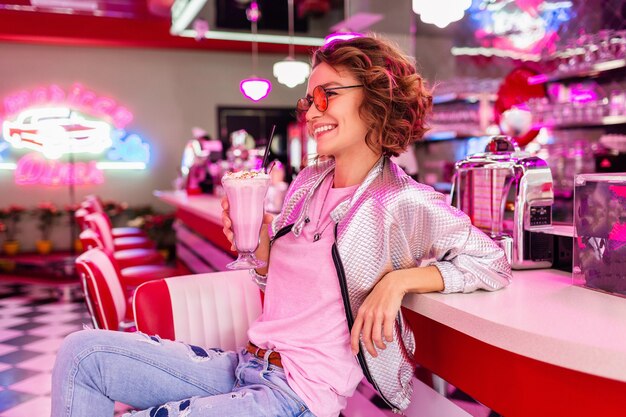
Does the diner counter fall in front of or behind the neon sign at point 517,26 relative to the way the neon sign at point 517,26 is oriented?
in front

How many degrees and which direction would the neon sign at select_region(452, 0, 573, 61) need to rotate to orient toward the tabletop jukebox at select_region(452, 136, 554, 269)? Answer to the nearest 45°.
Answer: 0° — it already faces it

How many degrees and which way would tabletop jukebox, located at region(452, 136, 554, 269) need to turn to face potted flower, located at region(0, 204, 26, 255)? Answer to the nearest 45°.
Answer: approximately 90° to its right

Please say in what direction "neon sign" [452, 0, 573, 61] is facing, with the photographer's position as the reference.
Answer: facing the viewer

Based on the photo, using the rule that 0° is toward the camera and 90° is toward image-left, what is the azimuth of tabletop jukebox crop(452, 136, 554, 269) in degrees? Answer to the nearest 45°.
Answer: approximately 45°

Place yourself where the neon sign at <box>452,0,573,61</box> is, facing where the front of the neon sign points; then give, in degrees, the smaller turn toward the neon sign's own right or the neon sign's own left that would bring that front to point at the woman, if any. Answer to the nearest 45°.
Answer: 0° — it already faces them

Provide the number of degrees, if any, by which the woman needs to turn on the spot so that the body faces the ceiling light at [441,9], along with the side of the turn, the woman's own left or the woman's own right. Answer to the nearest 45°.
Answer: approximately 135° to the woman's own right

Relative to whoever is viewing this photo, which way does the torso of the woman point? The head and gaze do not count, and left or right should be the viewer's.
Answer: facing the viewer and to the left of the viewer

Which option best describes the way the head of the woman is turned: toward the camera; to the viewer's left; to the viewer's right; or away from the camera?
to the viewer's left

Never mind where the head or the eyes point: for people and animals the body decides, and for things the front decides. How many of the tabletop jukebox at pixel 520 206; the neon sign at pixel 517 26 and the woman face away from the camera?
0

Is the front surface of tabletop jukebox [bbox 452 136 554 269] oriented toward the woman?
yes

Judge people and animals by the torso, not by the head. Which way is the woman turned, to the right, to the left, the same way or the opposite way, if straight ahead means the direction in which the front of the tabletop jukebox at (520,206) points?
the same way
